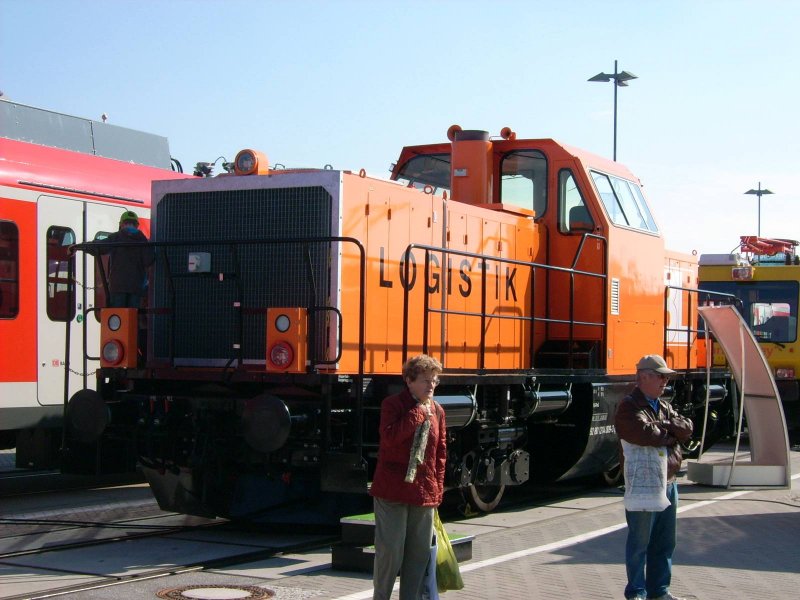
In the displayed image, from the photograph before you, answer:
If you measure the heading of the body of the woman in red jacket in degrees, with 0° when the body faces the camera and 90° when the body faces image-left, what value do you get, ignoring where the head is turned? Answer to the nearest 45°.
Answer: approximately 315°

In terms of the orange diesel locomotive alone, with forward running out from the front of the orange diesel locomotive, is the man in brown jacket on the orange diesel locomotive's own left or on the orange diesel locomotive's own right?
on the orange diesel locomotive's own left

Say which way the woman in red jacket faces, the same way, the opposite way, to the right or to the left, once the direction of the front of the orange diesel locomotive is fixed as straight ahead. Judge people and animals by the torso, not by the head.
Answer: to the left

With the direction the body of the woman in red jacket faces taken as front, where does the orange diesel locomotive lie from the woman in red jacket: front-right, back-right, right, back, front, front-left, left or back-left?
back-left

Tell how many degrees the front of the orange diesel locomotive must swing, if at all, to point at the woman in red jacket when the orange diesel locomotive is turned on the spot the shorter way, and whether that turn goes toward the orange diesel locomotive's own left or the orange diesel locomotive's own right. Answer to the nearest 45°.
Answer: approximately 45° to the orange diesel locomotive's own left

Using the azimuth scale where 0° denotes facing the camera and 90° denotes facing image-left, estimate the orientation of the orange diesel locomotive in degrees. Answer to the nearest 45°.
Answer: approximately 45°
